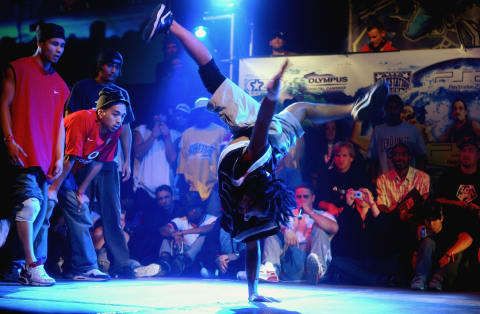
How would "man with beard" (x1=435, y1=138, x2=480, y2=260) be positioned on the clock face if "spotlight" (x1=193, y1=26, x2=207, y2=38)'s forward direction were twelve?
The man with beard is roughly at 10 o'clock from the spotlight.

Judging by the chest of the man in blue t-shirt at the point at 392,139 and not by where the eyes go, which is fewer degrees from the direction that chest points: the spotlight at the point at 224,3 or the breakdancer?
the breakdancer

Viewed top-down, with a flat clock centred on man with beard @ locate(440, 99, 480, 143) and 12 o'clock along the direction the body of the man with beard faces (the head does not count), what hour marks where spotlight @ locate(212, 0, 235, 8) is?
The spotlight is roughly at 3 o'clock from the man with beard.

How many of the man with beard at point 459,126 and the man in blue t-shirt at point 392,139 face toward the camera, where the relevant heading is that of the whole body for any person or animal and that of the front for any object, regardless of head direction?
2

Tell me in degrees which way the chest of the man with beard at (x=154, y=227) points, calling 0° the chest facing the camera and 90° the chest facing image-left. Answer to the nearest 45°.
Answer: approximately 315°

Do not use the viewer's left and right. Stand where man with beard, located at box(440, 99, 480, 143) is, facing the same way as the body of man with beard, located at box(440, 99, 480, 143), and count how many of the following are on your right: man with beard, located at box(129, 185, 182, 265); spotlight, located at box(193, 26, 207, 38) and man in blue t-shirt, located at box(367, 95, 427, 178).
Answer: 3
